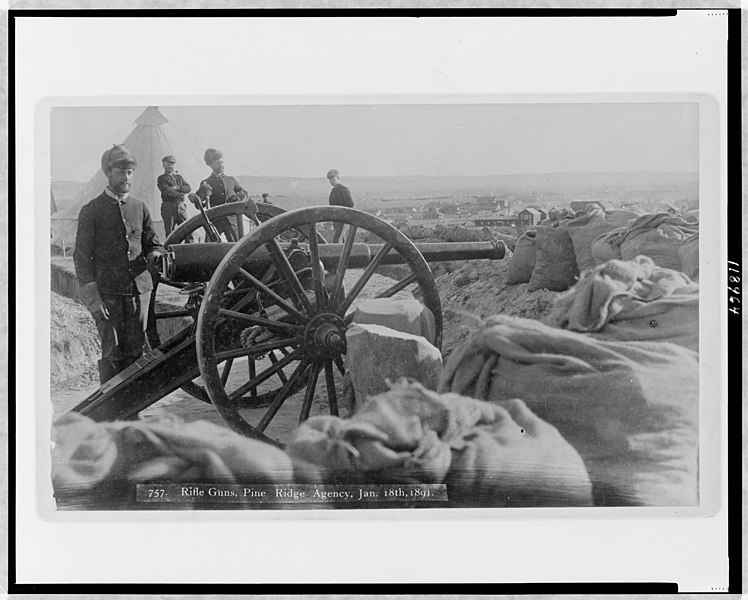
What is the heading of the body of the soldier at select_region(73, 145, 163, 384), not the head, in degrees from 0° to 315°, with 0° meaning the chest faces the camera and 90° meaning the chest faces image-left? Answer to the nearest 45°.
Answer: approximately 315°

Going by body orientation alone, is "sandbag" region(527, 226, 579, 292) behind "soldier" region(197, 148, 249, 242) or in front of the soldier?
in front

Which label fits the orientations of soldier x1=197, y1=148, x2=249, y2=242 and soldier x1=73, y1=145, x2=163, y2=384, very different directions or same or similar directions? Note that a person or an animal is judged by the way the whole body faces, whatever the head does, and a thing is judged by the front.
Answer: same or similar directions
